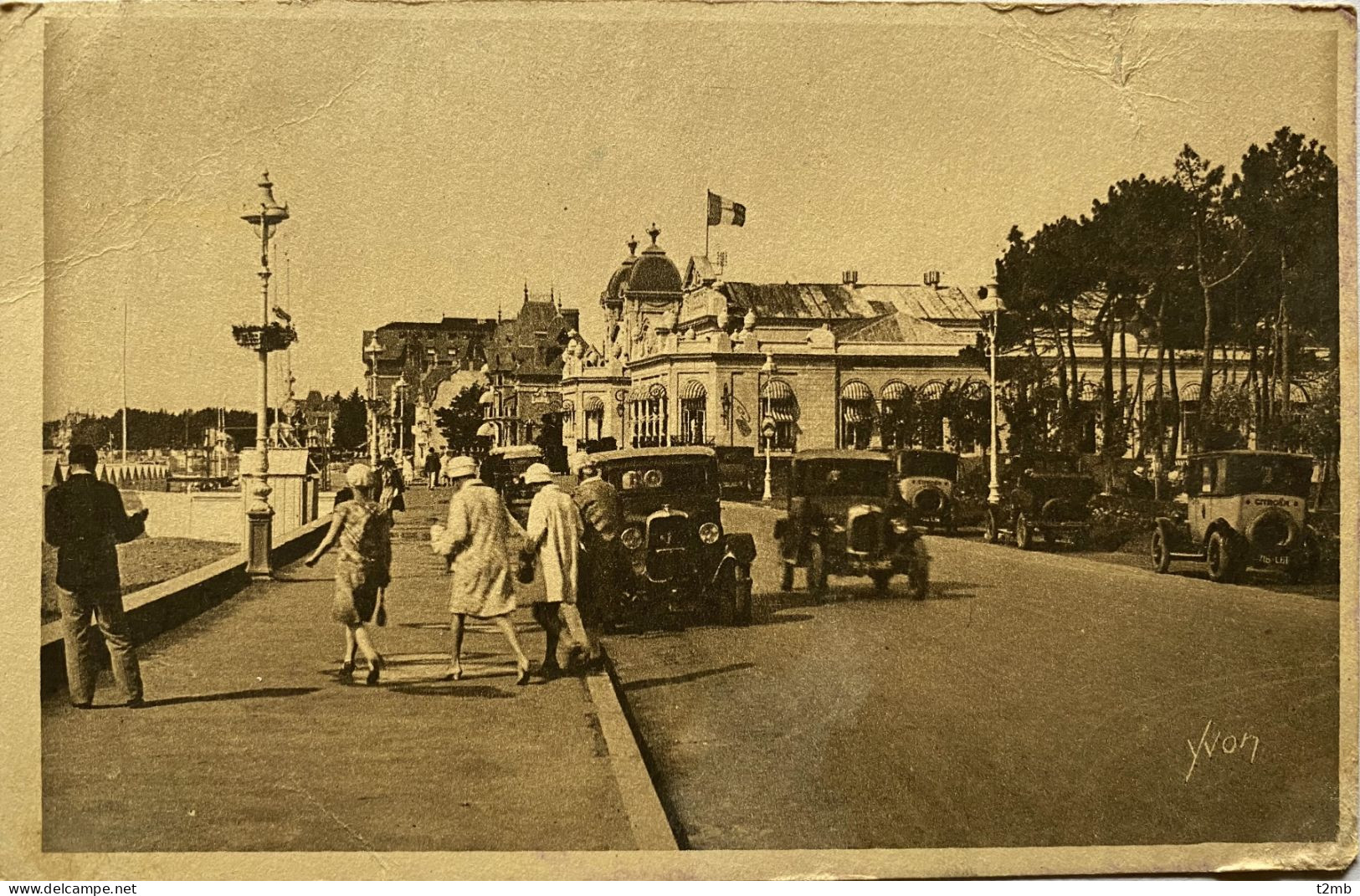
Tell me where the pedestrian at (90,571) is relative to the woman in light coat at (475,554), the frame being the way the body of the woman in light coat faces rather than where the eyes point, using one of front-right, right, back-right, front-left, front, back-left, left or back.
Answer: front-left

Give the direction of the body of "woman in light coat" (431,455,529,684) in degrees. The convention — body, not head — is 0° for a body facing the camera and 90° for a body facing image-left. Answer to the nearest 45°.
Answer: approximately 135°

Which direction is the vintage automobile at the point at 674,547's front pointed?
toward the camera

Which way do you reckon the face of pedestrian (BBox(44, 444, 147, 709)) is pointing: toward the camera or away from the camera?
away from the camera

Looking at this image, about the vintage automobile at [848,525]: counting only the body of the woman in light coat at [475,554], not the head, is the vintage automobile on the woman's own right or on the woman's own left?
on the woman's own right
